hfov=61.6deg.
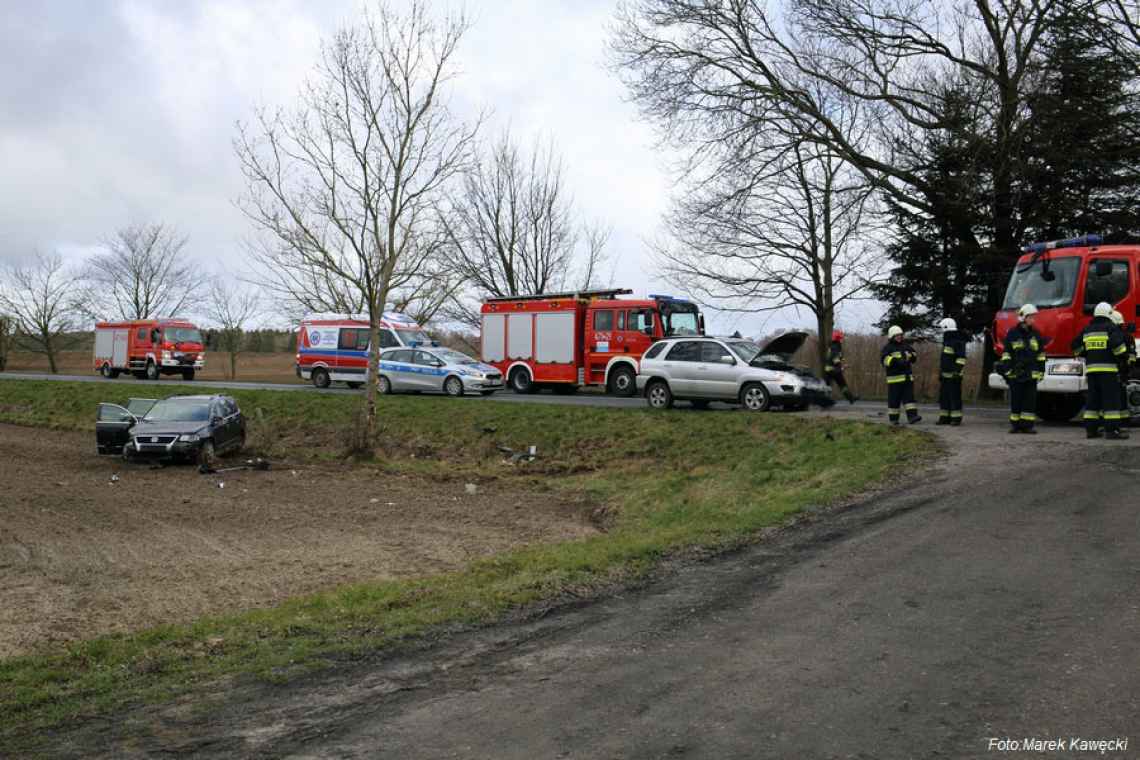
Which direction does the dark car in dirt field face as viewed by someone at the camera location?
facing the viewer and to the left of the viewer

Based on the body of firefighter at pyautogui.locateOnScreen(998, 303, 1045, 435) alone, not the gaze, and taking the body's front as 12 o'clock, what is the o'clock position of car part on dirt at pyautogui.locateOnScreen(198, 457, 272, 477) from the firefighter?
The car part on dirt is roughly at 3 o'clock from the firefighter.

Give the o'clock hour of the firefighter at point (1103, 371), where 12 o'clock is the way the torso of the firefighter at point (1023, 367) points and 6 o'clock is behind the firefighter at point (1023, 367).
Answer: the firefighter at point (1103, 371) is roughly at 10 o'clock from the firefighter at point (1023, 367).

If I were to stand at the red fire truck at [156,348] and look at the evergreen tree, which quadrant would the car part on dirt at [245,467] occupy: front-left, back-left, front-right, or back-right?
front-right

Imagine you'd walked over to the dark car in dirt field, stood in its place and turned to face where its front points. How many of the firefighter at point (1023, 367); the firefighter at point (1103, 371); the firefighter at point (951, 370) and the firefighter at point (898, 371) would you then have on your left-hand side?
4

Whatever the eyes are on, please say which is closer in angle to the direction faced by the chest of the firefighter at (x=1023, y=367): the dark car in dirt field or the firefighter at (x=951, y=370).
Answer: the dark car in dirt field

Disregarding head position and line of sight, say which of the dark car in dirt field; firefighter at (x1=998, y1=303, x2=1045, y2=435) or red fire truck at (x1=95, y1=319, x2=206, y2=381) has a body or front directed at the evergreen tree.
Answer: the red fire truck

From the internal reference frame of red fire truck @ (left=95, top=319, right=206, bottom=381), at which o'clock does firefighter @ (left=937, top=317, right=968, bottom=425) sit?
The firefighter is roughly at 1 o'clock from the red fire truck.

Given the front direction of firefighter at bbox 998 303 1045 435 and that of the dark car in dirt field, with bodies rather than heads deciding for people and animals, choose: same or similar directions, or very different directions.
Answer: same or similar directions

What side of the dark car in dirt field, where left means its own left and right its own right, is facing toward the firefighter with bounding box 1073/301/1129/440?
left

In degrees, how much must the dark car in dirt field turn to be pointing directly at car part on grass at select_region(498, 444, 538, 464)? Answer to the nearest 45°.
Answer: approximately 90° to its left

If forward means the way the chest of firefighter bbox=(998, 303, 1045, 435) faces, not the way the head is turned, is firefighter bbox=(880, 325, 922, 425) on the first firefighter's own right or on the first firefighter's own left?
on the first firefighter's own right

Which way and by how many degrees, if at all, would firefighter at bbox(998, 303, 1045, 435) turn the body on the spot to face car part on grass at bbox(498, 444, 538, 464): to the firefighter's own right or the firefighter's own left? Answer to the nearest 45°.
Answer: approximately 90° to the firefighter's own right

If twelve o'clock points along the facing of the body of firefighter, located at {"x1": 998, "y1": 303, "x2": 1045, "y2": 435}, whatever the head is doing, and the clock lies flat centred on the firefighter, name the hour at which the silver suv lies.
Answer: The silver suv is roughly at 4 o'clock from the firefighter.

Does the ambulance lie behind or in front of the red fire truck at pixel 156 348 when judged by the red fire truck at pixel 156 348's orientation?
in front

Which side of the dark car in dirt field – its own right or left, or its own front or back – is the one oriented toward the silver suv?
left

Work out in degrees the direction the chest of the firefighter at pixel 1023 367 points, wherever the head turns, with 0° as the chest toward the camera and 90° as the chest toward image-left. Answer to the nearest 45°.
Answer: approximately 0°

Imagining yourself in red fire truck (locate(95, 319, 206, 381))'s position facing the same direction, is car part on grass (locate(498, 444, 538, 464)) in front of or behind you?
in front

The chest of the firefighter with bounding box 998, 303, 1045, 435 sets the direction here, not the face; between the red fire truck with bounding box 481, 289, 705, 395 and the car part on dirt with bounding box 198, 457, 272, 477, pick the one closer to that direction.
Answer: the car part on dirt

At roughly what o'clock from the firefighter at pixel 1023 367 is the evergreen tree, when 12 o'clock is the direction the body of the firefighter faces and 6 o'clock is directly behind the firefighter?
The evergreen tree is roughly at 6 o'clock from the firefighter.
